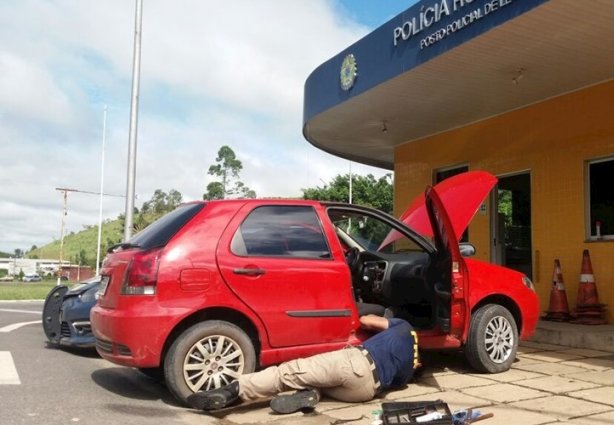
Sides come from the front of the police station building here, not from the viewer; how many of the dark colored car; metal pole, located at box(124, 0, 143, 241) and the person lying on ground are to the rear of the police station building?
0

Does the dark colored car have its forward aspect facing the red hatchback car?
no

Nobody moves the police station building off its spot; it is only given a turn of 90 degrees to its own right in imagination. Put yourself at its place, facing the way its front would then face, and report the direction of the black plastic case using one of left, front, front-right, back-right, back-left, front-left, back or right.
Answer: back-left

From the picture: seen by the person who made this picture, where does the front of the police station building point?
facing the viewer and to the left of the viewer

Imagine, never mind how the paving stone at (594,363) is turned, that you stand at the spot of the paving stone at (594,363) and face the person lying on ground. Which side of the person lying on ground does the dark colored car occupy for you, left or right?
right

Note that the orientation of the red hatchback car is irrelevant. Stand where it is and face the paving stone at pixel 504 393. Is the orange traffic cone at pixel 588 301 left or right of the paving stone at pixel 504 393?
left

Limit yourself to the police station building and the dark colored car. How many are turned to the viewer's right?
0

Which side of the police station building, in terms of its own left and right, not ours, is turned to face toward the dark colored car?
front

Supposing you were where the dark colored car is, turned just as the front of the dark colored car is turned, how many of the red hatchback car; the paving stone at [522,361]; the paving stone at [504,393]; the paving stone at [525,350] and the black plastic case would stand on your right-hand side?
0

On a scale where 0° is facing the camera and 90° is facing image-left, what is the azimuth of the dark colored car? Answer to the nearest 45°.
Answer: approximately 45°

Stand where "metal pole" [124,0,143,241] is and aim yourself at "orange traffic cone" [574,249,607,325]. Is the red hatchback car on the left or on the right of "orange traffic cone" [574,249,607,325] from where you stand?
right

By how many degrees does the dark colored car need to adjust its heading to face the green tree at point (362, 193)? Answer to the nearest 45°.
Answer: approximately 180°

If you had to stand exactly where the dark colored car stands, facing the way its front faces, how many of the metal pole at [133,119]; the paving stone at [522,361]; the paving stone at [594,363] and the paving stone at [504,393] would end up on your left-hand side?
3

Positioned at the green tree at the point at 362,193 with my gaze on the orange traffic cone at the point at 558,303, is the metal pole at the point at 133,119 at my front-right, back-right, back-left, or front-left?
front-right

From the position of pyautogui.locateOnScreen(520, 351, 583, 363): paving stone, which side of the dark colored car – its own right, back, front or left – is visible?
left

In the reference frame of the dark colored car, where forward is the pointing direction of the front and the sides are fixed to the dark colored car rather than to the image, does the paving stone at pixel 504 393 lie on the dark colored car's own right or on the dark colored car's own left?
on the dark colored car's own left
